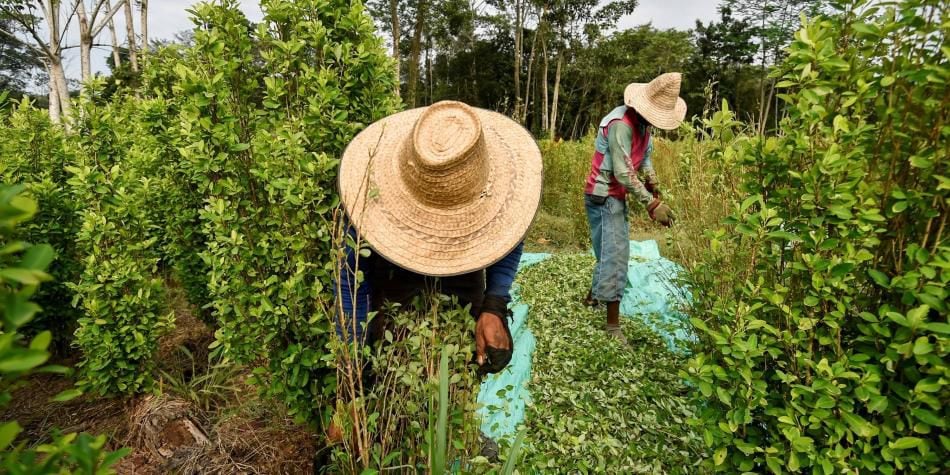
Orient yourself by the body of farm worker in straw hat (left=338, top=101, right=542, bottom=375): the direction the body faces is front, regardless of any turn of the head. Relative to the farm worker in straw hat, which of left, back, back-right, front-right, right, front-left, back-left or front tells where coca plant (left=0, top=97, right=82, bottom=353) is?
back-right

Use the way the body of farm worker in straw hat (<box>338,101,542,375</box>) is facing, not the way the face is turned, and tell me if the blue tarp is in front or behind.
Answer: behind

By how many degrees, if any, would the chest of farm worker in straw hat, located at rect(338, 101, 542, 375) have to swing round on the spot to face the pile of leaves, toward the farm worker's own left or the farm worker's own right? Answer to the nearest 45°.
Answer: approximately 135° to the farm worker's own left

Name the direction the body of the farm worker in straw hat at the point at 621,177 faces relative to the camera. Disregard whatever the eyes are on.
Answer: to the viewer's right

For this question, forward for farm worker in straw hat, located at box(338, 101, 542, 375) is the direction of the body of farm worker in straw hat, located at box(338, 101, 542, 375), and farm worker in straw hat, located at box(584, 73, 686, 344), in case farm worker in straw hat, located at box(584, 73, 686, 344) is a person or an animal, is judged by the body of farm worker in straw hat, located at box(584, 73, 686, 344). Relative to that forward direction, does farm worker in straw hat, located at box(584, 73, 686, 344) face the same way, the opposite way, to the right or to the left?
to the left

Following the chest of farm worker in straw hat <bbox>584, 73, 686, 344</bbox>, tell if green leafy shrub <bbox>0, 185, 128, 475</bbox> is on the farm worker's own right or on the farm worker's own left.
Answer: on the farm worker's own right

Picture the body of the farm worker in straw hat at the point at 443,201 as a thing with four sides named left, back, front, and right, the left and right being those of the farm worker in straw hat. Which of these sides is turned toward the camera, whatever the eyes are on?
front

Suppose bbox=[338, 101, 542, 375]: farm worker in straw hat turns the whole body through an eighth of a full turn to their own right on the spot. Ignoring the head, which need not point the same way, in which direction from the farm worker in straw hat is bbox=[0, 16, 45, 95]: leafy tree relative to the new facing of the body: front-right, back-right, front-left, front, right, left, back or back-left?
right

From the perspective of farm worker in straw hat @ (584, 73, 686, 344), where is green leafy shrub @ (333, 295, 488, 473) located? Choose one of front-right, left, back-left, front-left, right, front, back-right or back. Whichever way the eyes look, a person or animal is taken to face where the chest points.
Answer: right

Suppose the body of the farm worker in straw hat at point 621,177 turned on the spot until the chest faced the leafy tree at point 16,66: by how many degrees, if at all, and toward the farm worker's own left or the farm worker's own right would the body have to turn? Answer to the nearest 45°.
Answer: approximately 135° to the farm worker's own left

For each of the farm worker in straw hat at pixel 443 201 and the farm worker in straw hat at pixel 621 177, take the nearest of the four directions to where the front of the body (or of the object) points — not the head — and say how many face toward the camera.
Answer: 1

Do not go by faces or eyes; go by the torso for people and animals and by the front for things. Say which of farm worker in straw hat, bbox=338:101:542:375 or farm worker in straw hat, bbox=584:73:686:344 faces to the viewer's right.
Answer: farm worker in straw hat, bbox=584:73:686:344

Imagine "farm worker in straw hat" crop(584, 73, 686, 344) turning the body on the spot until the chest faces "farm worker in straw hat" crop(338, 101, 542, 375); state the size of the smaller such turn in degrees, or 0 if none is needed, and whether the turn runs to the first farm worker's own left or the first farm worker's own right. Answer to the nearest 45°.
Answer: approximately 90° to the first farm worker's own right
